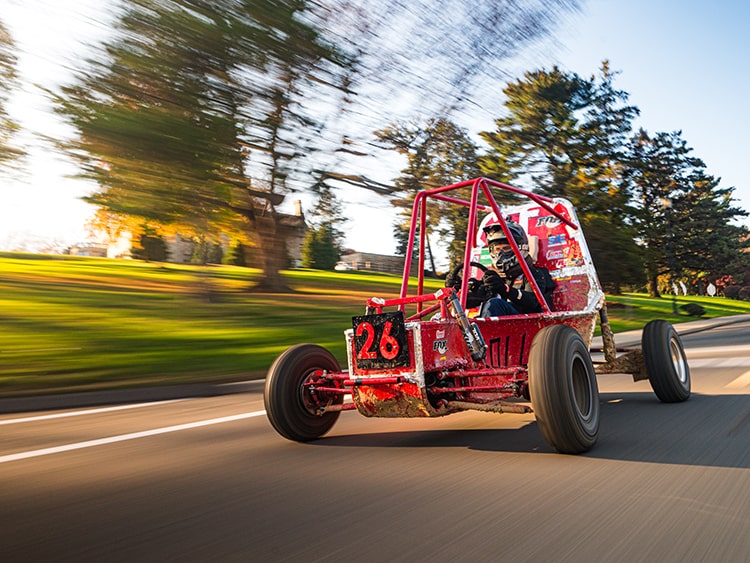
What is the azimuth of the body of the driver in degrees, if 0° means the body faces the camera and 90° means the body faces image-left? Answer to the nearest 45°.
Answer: approximately 45°

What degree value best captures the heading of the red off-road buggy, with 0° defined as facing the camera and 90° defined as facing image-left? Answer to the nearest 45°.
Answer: approximately 45°

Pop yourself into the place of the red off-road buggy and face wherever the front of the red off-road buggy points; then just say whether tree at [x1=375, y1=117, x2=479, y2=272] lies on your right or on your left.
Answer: on your right

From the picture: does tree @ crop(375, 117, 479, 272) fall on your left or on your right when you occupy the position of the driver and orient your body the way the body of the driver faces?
on your right

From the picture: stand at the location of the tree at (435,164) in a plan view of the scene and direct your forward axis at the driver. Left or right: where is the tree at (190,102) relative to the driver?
right
